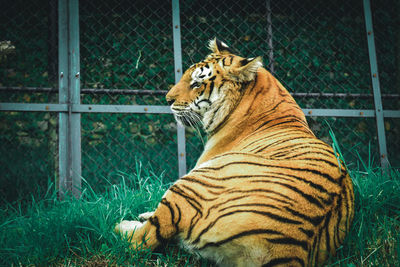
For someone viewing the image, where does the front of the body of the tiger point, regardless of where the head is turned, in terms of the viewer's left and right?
facing away from the viewer and to the left of the viewer

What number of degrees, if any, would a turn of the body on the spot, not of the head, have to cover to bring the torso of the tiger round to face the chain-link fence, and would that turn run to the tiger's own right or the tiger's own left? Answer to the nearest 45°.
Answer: approximately 45° to the tiger's own right
